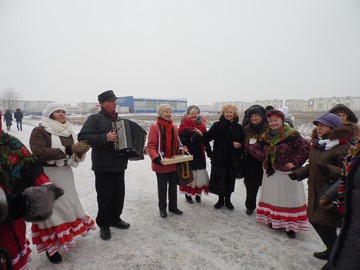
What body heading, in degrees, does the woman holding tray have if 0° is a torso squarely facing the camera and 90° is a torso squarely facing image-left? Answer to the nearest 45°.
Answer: approximately 315°
